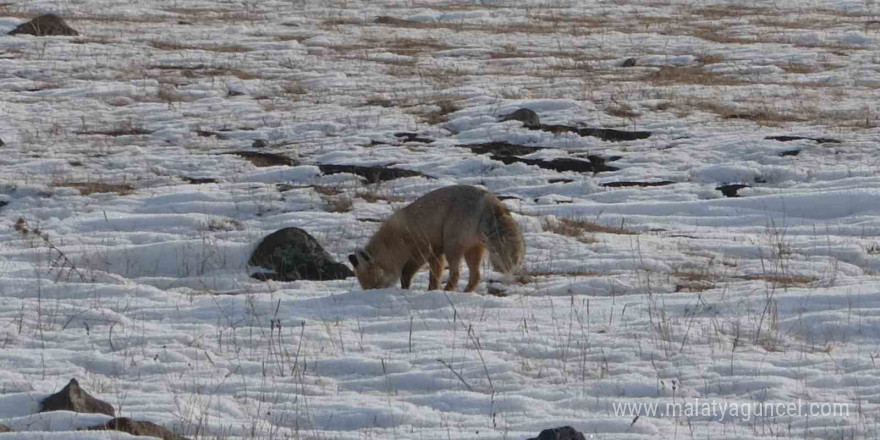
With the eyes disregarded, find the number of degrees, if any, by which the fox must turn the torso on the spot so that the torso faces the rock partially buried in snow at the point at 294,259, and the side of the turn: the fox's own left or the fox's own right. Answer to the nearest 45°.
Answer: approximately 45° to the fox's own right

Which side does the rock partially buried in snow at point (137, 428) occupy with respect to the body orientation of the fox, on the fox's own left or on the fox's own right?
on the fox's own left

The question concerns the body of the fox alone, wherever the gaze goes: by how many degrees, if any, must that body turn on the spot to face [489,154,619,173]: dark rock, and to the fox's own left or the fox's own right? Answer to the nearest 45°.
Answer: approximately 90° to the fox's own right

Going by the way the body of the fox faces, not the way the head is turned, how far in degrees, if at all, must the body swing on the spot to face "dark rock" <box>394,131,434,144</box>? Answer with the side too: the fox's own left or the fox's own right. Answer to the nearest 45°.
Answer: approximately 90° to the fox's own right

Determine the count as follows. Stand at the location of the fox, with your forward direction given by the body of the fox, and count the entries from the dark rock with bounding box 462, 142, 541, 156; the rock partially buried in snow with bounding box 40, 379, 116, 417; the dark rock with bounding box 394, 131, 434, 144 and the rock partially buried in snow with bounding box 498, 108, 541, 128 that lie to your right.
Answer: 3

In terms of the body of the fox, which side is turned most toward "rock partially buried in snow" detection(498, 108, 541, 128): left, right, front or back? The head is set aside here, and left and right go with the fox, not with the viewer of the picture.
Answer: right

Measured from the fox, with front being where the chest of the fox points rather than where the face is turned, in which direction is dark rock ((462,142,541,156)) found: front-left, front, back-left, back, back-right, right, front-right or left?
right

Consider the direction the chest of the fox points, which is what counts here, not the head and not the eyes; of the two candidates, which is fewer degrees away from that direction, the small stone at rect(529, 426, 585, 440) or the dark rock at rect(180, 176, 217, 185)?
the dark rock

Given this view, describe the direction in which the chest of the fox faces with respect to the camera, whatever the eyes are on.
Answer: to the viewer's left

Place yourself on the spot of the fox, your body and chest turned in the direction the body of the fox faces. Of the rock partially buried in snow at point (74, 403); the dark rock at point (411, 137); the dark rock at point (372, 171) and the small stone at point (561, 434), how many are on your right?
2

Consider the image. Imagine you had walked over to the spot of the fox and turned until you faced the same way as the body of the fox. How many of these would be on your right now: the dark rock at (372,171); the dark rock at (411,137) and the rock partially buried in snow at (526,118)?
3
